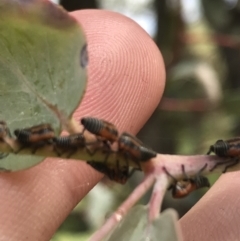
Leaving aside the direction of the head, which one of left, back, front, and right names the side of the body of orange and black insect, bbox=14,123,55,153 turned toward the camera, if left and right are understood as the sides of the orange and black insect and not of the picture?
right

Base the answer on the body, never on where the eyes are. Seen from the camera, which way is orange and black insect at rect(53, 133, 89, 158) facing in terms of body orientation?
to the viewer's right
